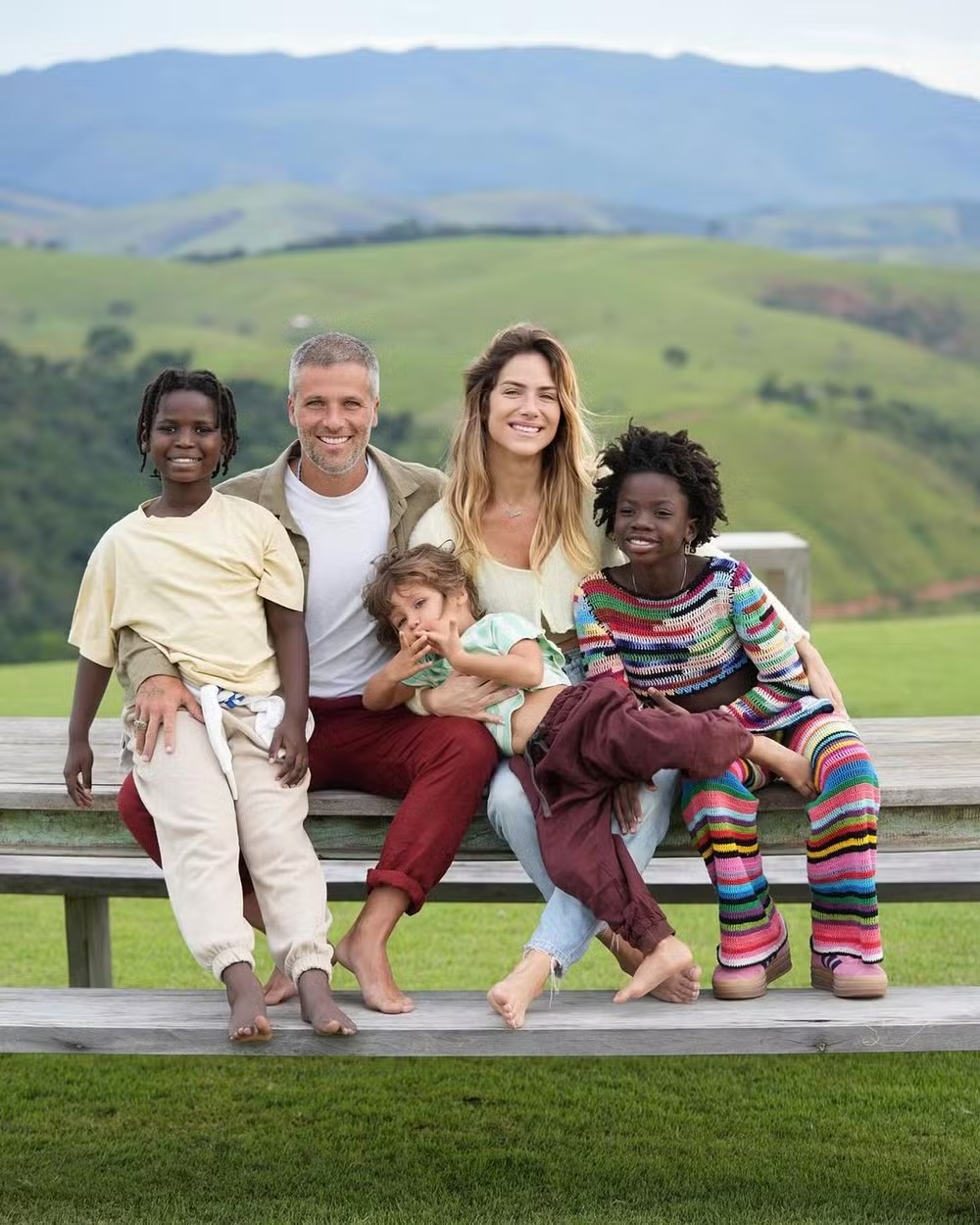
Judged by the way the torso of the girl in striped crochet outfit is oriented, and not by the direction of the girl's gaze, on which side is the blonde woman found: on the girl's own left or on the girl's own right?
on the girl's own right

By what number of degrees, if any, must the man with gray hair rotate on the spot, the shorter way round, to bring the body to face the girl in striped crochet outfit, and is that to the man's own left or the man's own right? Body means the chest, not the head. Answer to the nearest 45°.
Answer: approximately 90° to the man's own left

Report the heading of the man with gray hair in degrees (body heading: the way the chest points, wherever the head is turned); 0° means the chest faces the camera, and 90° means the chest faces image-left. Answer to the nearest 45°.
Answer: approximately 0°

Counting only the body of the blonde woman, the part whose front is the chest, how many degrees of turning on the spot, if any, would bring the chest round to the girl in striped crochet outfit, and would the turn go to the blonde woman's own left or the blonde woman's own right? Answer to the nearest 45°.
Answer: approximately 45° to the blonde woman's own left

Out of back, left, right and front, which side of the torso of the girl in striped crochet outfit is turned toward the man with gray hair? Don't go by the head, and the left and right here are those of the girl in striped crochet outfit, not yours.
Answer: right
